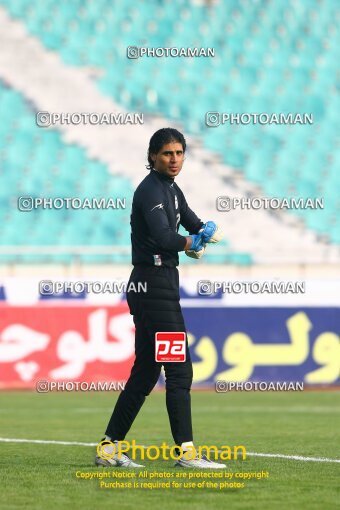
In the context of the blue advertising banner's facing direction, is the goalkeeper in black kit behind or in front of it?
in front

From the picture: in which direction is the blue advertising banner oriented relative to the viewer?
toward the camera
